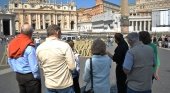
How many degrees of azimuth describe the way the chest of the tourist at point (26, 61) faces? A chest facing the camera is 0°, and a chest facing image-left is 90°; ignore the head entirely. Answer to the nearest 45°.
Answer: approximately 225°

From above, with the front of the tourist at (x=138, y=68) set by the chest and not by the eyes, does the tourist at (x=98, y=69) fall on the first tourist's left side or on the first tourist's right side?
on the first tourist's left side

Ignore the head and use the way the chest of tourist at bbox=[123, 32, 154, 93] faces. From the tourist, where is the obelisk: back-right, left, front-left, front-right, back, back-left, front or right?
front-right

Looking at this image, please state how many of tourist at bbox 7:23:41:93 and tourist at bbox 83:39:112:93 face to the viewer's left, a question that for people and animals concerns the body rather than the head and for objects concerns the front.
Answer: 0

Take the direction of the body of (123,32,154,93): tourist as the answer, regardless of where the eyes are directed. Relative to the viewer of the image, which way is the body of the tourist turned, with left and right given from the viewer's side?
facing away from the viewer and to the left of the viewer

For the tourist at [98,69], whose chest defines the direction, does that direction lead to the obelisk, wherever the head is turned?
yes

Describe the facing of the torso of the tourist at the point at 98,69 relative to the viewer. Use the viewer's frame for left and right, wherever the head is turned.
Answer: facing away from the viewer

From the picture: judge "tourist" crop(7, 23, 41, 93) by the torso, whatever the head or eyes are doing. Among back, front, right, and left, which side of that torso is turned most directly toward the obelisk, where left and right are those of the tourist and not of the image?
front

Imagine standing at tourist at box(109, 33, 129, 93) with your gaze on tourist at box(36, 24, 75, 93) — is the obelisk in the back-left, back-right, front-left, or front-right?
back-right

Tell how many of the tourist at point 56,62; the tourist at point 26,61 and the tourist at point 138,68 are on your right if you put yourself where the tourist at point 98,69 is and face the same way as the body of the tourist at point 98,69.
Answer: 1

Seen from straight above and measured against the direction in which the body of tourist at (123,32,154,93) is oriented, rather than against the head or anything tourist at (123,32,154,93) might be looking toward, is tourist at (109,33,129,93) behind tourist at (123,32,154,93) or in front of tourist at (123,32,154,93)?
in front

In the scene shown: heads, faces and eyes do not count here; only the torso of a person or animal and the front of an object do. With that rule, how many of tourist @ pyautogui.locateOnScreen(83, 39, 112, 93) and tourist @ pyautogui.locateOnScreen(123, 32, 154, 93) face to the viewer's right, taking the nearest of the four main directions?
0
